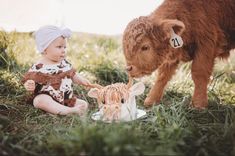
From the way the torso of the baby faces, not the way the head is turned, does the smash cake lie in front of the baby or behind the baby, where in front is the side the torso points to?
in front

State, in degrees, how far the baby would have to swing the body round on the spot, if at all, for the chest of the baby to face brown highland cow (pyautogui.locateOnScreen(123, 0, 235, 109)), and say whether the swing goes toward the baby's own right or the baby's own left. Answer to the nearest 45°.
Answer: approximately 45° to the baby's own left

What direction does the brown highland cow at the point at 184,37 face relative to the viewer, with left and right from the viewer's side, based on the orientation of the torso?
facing the viewer and to the left of the viewer

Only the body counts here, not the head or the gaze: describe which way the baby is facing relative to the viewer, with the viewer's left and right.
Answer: facing the viewer and to the right of the viewer

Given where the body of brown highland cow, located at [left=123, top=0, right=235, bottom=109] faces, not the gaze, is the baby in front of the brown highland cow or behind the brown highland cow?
in front

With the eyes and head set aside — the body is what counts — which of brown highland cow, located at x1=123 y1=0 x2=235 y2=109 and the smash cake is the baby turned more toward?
the smash cake

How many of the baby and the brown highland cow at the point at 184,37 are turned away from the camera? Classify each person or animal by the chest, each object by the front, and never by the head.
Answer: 0

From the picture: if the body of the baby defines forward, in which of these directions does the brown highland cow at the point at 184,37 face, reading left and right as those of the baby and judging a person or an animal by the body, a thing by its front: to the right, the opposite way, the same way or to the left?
to the right

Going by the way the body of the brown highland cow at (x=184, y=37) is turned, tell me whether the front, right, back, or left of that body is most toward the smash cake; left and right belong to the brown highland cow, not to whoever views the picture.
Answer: front
